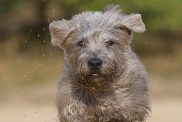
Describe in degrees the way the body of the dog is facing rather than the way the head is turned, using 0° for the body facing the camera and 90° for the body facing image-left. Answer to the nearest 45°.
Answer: approximately 0°
